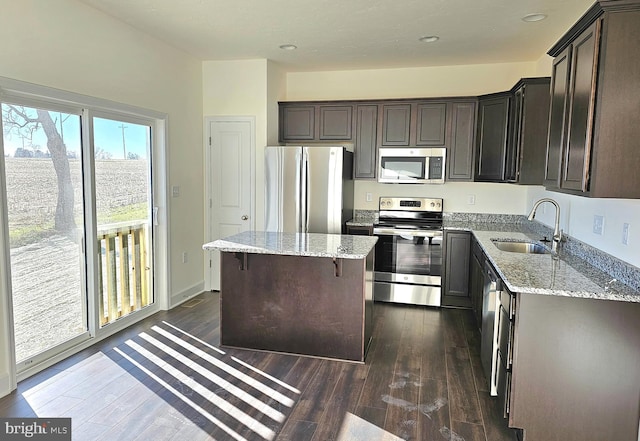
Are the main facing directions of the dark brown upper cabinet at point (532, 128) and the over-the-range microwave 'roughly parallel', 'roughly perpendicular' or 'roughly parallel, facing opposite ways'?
roughly perpendicular

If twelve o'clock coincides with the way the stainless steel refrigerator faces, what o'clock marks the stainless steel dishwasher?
The stainless steel dishwasher is roughly at 11 o'clock from the stainless steel refrigerator.

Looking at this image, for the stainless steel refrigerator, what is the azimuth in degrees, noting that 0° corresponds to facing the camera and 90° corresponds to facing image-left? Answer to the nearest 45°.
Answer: approximately 0°

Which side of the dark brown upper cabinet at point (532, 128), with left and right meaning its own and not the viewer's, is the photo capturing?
left

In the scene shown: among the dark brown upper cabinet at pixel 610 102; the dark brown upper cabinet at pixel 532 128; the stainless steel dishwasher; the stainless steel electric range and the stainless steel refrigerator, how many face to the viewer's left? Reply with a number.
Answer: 3

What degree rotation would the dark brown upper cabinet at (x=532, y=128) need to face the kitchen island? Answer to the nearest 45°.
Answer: approximately 45° to its left

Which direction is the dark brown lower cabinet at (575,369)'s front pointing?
to the viewer's left

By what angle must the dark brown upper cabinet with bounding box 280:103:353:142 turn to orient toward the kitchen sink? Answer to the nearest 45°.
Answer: approximately 45° to its left

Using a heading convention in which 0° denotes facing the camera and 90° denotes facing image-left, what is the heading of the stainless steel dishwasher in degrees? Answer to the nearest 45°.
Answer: approximately 90°

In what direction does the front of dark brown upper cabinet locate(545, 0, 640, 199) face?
to the viewer's left
